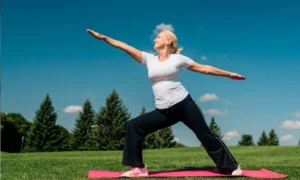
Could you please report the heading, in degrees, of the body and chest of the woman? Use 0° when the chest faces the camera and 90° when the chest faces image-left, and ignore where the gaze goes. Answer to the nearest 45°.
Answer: approximately 45°
